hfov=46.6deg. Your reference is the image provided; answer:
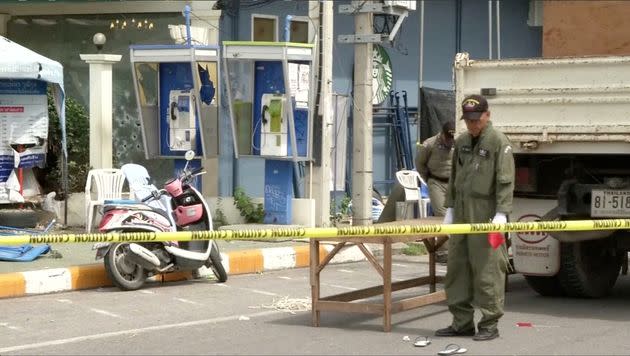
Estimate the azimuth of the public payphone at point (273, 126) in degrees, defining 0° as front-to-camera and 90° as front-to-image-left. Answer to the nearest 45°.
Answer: approximately 0°

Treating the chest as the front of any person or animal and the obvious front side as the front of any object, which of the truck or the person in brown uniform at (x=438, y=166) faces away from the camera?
the truck

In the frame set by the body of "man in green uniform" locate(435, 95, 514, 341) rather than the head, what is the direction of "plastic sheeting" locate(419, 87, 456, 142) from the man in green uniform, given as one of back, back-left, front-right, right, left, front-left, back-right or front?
back-right

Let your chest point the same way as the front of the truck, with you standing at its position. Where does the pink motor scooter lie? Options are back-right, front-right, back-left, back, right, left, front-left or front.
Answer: left

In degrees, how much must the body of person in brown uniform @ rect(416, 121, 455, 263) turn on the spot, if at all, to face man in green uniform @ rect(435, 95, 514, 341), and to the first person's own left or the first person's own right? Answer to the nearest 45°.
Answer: approximately 45° to the first person's own right

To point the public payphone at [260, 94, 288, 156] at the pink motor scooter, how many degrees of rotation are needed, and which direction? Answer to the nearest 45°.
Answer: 0° — it already faces it

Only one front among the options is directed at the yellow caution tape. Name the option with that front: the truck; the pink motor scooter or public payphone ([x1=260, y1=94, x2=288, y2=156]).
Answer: the public payphone

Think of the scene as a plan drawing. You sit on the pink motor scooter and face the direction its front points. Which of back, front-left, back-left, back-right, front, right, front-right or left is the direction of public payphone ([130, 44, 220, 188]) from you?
front-left

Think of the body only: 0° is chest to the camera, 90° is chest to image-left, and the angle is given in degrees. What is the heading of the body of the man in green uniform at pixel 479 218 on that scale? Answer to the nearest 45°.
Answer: approximately 45°

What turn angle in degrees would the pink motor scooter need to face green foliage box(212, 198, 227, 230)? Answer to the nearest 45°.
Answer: approximately 45° to its left

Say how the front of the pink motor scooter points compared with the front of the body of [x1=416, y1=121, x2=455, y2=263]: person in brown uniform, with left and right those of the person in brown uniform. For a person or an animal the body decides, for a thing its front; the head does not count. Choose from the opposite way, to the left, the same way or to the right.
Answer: to the left

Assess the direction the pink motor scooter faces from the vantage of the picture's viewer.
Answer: facing away from the viewer and to the right of the viewer

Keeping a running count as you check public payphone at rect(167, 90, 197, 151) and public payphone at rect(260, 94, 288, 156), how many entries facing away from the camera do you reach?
0

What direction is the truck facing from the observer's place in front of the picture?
facing away from the viewer
